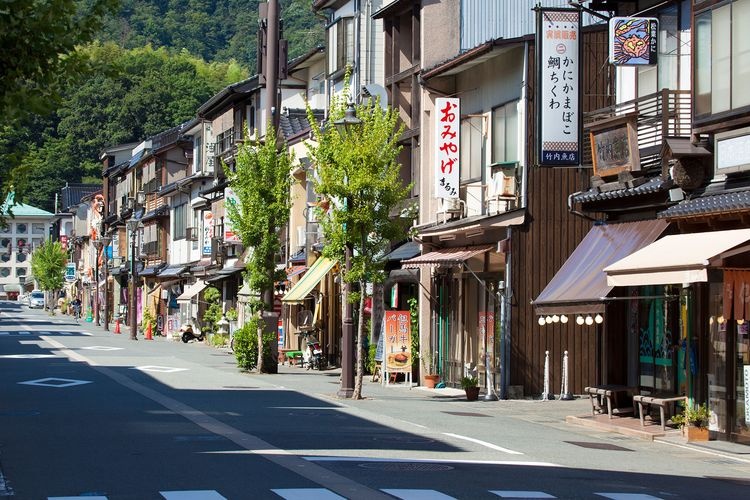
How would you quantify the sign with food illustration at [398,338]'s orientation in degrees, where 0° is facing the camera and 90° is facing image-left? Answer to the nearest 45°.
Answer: approximately 0°

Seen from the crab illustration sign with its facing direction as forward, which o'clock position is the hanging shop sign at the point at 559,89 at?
The hanging shop sign is roughly at 5 o'clock from the crab illustration sign.

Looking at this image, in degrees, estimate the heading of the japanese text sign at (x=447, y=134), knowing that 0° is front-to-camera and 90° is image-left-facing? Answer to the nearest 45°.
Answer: approximately 0°

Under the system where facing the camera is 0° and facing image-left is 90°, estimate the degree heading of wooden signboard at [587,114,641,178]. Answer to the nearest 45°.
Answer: approximately 45°

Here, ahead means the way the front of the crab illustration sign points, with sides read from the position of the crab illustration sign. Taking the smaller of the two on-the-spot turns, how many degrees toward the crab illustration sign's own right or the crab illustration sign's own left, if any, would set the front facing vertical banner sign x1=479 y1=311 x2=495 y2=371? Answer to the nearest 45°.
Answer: approximately 135° to the crab illustration sign's own right

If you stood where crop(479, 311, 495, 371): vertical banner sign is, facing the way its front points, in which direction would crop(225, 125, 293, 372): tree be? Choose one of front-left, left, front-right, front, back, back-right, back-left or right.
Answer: back-right
